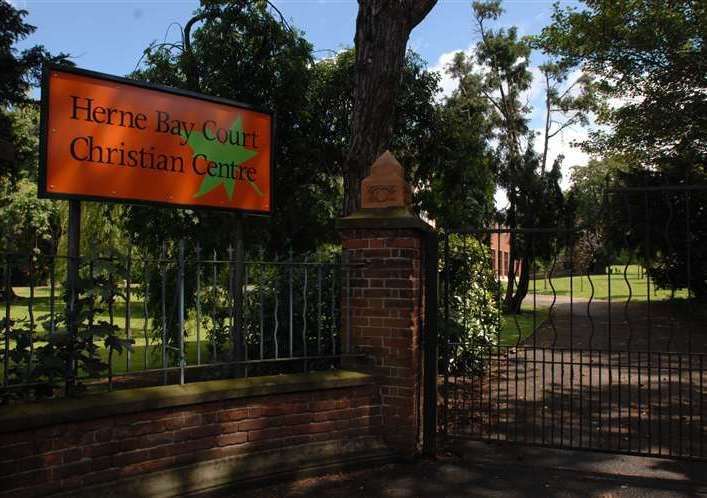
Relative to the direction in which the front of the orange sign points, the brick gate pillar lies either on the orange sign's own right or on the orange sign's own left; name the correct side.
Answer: on the orange sign's own left

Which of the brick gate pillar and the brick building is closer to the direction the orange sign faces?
the brick gate pillar

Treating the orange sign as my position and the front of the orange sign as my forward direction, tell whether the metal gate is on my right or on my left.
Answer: on my left

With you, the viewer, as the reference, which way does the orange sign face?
facing the viewer and to the right of the viewer

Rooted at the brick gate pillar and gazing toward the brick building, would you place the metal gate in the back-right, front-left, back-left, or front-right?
front-right

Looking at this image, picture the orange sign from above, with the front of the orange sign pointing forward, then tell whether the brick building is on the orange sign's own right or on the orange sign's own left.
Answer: on the orange sign's own left

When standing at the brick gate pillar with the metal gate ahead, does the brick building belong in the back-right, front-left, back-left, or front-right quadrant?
front-left
